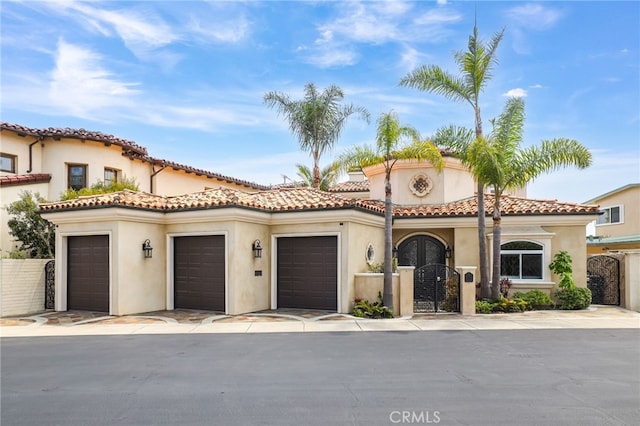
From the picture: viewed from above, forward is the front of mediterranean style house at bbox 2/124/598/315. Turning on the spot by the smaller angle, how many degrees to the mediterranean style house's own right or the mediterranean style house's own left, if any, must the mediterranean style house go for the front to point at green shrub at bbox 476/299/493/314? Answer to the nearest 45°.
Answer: approximately 90° to the mediterranean style house's own left

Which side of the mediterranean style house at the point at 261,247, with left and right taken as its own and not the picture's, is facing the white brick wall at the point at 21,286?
right

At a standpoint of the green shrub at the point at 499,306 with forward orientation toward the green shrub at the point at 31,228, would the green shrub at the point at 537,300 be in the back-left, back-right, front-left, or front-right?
back-right

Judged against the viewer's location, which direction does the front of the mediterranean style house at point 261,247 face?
facing the viewer

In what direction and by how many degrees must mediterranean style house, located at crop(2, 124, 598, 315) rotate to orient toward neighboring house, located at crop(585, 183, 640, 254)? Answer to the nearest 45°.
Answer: approximately 135° to its left

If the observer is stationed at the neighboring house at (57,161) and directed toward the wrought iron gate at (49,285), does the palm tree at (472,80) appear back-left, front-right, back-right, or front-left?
front-left

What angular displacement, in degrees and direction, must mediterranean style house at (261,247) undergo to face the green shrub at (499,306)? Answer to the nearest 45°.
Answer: approximately 90° to its left

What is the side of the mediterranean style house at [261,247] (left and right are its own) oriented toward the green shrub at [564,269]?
left

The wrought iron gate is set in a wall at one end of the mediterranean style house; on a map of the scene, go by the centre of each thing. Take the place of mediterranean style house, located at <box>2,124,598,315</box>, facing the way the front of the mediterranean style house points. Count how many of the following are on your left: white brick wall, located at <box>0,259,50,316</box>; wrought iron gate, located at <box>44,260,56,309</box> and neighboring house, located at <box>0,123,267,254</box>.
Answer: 0

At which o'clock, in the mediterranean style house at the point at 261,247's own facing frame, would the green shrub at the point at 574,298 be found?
The green shrub is roughly at 9 o'clock from the mediterranean style house.
